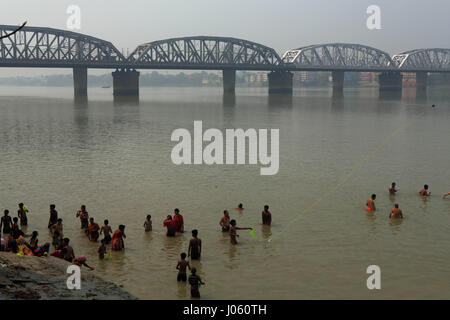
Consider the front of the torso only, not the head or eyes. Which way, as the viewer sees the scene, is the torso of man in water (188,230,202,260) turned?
away from the camera

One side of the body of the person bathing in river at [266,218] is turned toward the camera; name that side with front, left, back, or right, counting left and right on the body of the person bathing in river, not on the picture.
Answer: back

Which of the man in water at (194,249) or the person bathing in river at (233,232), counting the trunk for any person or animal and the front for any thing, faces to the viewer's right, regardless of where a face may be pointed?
the person bathing in river

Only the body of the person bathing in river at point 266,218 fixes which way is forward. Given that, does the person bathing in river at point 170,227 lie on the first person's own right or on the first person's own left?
on the first person's own left

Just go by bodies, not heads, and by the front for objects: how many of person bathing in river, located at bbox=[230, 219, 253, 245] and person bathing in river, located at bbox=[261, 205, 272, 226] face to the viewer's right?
1

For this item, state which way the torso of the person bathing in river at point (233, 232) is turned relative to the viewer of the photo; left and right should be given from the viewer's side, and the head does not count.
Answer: facing to the right of the viewer

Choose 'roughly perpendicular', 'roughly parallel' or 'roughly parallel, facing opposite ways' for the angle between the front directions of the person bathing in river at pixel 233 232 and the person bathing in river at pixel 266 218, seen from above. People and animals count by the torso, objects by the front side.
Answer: roughly perpendicular

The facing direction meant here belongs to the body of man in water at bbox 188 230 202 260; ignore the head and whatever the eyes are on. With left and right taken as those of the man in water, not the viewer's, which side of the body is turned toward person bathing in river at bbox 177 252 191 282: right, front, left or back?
back

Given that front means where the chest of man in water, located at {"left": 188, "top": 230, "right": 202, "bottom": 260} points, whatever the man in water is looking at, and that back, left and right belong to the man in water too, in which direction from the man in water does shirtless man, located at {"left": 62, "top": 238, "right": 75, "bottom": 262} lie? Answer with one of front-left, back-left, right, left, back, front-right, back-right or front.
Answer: left

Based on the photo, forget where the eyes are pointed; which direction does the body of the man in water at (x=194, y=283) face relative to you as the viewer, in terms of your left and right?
facing away from the viewer and to the right of the viewer
